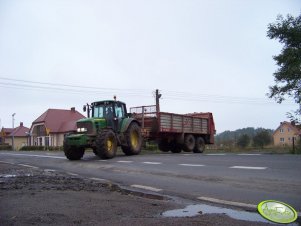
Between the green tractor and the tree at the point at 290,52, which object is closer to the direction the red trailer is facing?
the green tractor

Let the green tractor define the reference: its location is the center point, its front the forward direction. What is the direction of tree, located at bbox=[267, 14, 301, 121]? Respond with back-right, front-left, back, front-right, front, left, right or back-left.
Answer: back

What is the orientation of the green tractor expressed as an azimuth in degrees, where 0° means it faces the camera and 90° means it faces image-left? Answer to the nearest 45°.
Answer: approximately 45°

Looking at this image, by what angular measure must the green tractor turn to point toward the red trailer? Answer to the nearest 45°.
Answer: approximately 180°

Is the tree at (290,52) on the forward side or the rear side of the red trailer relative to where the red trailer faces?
on the rear side

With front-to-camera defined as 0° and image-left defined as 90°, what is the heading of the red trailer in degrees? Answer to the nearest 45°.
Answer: approximately 45°

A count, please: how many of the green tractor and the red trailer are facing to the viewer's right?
0

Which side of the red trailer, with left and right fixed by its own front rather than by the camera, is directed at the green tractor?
front
